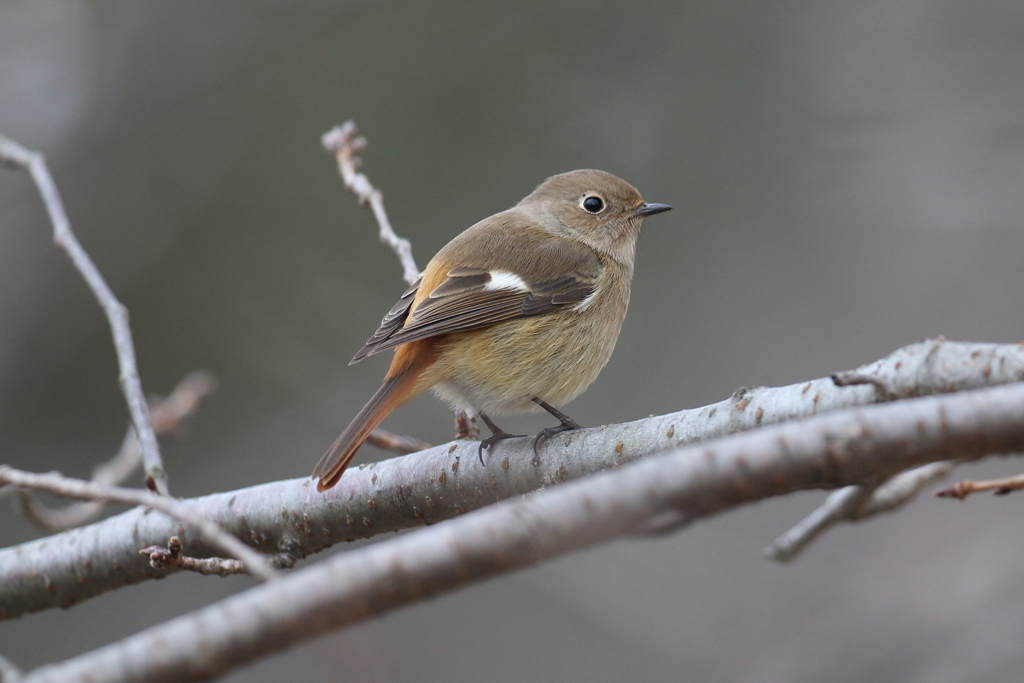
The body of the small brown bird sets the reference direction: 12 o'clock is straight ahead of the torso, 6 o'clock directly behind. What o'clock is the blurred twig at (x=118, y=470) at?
The blurred twig is roughly at 6 o'clock from the small brown bird.

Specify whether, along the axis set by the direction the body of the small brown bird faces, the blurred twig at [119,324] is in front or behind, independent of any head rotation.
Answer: behind

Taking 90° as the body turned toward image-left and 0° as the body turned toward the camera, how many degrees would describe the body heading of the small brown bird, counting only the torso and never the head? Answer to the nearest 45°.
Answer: approximately 270°
